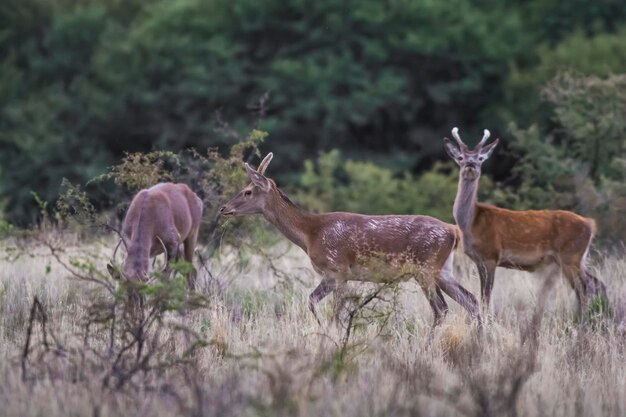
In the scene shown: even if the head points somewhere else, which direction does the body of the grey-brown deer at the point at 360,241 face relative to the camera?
to the viewer's left

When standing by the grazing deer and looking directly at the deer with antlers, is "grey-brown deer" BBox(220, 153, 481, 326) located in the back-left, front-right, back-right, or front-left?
front-right

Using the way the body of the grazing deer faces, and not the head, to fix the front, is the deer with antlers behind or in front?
behind

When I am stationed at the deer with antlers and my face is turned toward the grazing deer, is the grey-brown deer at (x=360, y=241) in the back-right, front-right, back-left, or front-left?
front-left

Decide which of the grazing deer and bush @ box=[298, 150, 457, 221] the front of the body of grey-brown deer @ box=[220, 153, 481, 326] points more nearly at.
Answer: the grazing deer

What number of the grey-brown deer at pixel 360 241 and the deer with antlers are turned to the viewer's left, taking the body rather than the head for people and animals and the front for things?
2

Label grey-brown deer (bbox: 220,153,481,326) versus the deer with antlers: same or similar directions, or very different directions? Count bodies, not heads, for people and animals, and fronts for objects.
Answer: same or similar directions

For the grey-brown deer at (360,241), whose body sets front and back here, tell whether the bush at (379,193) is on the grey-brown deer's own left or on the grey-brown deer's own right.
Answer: on the grey-brown deer's own right

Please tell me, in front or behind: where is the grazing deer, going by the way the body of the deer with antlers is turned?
in front

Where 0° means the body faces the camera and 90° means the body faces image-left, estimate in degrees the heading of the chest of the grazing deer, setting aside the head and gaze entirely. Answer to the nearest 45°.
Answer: approximately 45°

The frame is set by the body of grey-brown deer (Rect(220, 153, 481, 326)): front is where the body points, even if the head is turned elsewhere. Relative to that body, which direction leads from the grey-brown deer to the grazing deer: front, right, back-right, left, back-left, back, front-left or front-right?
front

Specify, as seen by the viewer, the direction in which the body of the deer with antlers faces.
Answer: to the viewer's left
